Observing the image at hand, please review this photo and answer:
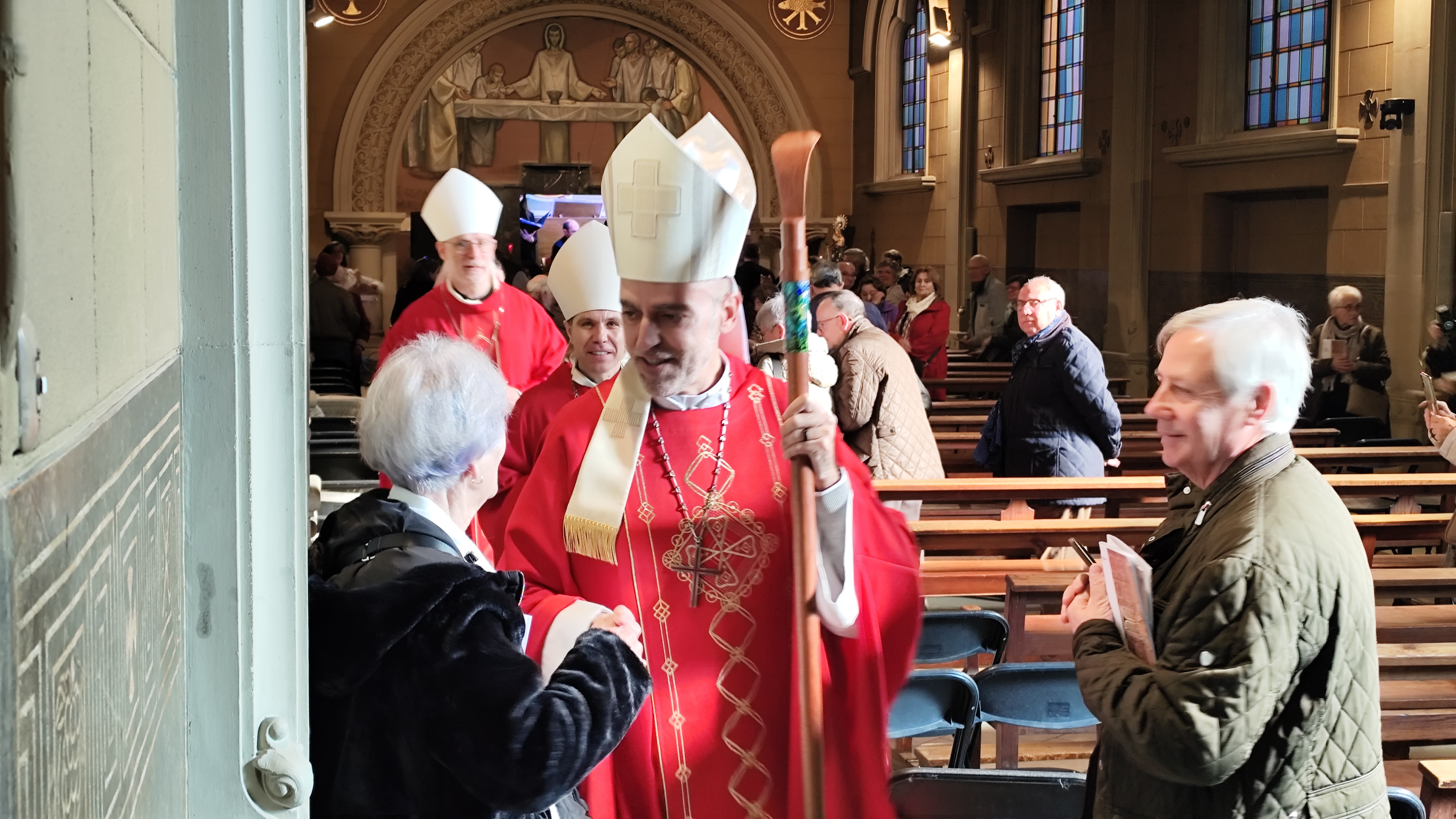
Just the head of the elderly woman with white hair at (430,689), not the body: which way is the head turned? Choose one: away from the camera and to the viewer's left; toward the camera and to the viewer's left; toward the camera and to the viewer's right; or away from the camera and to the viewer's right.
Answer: away from the camera and to the viewer's right

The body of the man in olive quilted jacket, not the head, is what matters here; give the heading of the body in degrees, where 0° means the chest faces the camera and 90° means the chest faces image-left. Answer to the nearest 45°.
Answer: approximately 90°

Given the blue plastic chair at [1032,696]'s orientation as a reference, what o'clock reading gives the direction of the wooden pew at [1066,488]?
The wooden pew is roughly at 12 o'clock from the blue plastic chair.

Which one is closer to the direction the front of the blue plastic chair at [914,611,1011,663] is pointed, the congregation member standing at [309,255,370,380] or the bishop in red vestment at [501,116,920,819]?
the congregation member standing

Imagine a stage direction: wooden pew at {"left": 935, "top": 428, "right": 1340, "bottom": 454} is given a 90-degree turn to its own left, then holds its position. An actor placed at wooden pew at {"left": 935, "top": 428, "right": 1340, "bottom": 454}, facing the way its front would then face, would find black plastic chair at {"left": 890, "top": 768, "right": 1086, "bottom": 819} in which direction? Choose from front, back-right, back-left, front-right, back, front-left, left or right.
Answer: left

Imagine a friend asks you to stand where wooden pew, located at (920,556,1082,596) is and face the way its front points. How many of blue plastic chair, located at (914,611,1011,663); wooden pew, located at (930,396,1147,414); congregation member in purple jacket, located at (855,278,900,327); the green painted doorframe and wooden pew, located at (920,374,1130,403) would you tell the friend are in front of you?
3

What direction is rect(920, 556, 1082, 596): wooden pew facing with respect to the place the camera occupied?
facing away from the viewer

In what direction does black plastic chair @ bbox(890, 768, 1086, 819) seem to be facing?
away from the camera

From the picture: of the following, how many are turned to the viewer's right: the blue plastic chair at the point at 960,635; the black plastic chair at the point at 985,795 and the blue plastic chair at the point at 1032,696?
0

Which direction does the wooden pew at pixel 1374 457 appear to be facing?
away from the camera

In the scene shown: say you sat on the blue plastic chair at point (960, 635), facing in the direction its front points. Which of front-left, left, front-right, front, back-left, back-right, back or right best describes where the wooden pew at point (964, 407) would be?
front

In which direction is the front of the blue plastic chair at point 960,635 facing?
away from the camera

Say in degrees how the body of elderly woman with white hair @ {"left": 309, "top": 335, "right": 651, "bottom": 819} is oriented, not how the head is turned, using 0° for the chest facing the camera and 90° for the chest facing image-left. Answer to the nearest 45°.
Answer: approximately 225°

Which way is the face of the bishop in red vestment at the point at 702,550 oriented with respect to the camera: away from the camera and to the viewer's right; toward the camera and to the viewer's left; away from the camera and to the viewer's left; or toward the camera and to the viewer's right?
toward the camera and to the viewer's left

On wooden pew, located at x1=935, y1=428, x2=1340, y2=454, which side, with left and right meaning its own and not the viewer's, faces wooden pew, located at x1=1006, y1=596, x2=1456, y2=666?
back

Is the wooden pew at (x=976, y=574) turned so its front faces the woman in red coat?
yes

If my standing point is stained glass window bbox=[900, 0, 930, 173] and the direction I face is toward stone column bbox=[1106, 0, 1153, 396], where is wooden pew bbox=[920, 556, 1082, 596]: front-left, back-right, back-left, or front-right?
front-right
